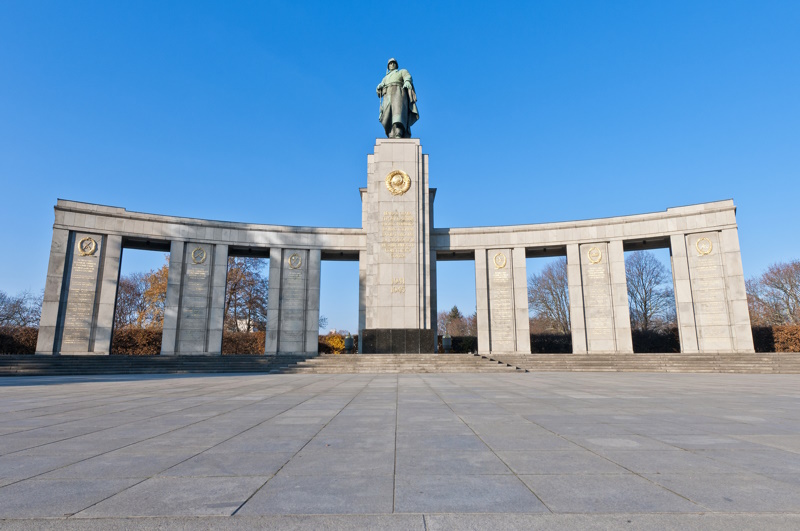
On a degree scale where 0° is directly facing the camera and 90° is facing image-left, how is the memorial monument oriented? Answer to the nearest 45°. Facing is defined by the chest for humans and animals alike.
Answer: approximately 0°

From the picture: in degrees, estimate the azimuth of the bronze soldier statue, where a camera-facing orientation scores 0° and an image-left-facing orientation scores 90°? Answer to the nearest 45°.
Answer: approximately 0°

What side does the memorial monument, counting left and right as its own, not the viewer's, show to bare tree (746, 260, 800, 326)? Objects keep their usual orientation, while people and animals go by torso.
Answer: left
